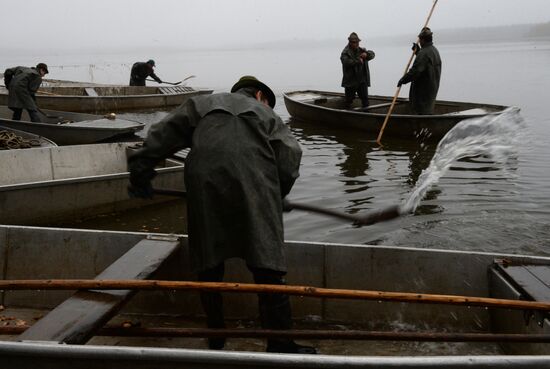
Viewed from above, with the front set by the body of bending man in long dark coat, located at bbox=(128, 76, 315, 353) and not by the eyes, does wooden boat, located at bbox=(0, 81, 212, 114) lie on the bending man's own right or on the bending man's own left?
on the bending man's own left

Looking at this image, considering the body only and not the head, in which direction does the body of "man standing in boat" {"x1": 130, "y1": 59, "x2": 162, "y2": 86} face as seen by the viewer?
to the viewer's right

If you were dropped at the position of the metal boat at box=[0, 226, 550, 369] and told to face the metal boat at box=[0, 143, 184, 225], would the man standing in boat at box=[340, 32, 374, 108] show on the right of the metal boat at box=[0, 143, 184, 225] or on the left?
right

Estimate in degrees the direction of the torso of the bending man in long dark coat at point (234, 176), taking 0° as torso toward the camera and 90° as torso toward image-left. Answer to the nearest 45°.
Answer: approximately 225°

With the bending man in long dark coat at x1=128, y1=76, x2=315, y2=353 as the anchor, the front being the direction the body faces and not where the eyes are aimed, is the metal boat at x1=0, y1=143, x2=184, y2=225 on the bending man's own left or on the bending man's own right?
on the bending man's own left

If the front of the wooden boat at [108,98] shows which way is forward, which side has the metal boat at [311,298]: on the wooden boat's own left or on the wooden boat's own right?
on the wooden boat's own right

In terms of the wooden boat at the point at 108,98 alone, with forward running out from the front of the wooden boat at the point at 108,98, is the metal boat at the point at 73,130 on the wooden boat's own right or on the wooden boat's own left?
on the wooden boat's own right

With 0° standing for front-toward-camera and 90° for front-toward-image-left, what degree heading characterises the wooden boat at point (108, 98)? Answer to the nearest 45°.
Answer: approximately 270°

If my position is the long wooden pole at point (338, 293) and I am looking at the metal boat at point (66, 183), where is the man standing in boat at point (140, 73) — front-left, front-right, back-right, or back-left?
front-right

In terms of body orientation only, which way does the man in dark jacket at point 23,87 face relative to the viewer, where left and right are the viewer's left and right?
facing away from the viewer and to the right of the viewer
